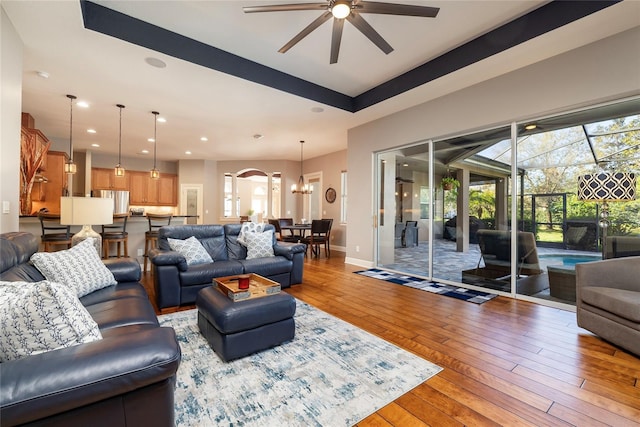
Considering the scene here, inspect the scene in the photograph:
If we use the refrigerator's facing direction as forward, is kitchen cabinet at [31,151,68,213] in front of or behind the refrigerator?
in front

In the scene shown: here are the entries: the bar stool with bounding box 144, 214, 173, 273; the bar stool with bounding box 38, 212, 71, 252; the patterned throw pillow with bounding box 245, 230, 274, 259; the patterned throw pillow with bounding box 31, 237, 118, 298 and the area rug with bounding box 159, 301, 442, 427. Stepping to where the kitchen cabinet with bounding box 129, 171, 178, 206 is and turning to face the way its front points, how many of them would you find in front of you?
5

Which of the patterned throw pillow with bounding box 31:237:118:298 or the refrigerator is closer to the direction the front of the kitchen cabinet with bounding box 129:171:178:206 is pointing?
the patterned throw pillow

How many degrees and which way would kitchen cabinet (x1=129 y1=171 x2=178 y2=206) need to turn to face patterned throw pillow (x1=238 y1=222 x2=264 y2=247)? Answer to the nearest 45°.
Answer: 0° — it already faces it

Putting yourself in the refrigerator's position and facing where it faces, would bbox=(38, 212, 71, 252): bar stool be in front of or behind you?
in front

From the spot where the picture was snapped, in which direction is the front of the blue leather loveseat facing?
facing the viewer and to the right of the viewer

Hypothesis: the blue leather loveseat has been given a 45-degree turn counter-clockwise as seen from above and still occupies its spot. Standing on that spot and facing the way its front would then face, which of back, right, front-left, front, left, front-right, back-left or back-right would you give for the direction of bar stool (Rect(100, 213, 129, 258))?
back-left

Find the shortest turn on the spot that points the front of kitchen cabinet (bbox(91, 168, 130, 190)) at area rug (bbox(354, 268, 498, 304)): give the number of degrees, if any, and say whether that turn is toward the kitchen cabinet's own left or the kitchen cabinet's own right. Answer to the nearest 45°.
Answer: approximately 45° to the kitchen cabinet's own left

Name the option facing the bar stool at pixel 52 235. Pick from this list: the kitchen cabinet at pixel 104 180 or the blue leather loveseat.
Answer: the kitchen cabinet

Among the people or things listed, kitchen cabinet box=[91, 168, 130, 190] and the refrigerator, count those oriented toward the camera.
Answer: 2

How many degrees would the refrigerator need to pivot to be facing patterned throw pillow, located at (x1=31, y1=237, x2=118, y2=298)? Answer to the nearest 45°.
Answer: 0° — it already faces it

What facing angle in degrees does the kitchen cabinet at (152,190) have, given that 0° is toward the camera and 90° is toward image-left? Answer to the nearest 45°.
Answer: approximately 0°

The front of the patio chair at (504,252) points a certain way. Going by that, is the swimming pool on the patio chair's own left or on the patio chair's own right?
on the patio chair's own left

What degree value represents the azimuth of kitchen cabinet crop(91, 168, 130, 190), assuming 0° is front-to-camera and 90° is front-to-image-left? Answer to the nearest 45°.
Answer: approximately 0°
